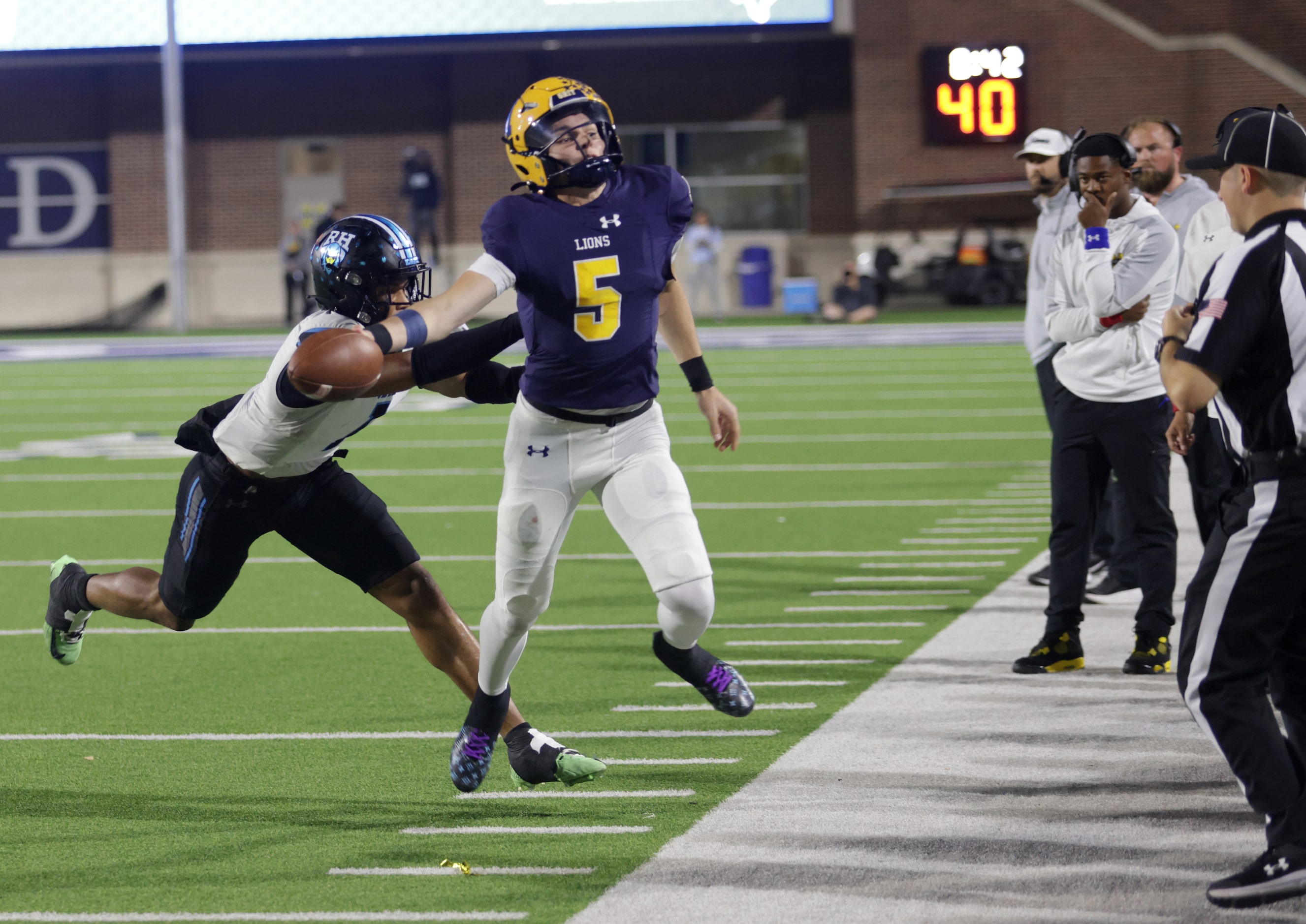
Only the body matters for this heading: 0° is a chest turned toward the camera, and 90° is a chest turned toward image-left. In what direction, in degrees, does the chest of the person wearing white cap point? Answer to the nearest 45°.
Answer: approximately 45°

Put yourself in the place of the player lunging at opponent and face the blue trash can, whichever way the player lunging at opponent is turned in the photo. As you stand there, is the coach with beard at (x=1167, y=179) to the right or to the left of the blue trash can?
right

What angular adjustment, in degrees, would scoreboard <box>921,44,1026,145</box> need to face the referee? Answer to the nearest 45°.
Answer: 0° — it already faces them

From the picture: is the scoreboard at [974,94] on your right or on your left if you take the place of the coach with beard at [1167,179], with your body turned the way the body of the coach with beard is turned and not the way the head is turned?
on your right

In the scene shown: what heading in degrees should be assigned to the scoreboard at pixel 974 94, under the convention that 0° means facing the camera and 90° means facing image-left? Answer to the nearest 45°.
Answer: approximately 0°

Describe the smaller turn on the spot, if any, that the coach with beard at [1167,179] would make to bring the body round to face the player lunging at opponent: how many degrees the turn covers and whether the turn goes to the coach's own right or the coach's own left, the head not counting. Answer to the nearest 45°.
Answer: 0° — they already face them

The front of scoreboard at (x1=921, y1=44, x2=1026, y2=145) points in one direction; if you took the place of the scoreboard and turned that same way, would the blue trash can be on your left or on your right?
on your right

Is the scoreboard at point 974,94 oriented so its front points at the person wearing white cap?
yes

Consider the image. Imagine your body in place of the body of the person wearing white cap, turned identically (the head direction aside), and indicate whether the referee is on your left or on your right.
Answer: on your left
